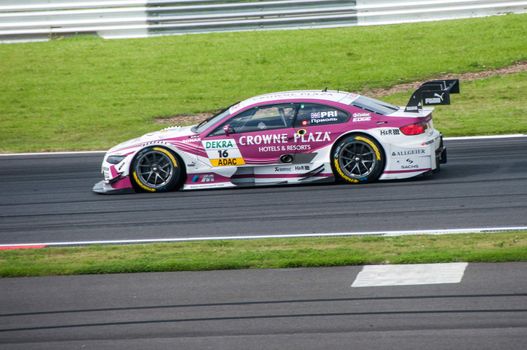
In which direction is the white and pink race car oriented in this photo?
to the viewer's left

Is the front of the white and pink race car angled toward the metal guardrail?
no
